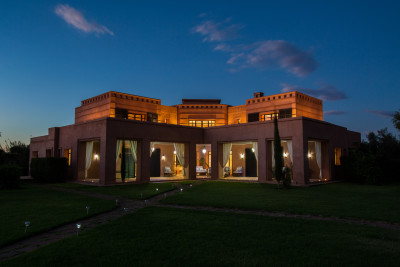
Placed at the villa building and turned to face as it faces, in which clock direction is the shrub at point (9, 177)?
The shrub is roughly at 2 o'clock from the villa building.

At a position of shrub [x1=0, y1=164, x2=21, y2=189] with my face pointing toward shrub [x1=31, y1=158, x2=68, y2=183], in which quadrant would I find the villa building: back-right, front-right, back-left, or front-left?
front-right

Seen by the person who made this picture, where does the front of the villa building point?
facing the viewer
